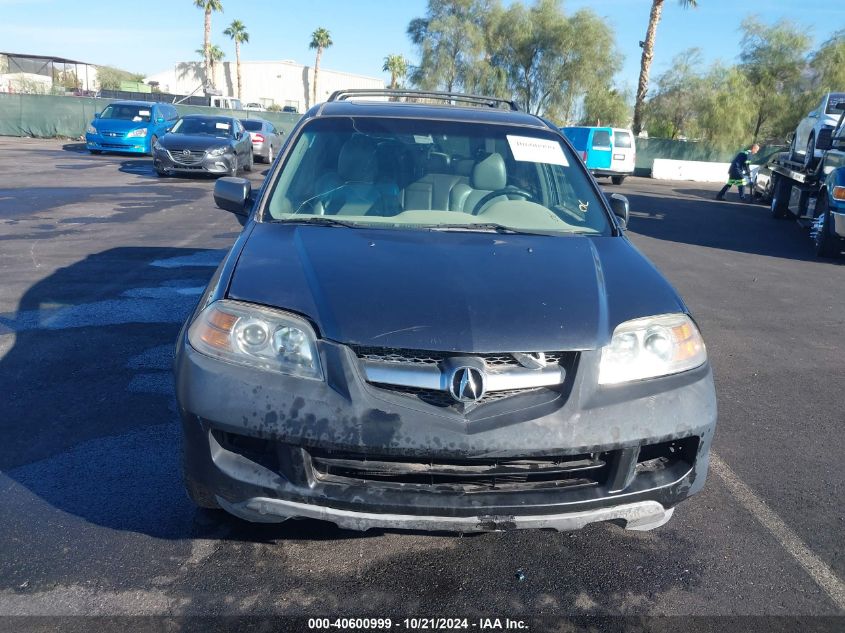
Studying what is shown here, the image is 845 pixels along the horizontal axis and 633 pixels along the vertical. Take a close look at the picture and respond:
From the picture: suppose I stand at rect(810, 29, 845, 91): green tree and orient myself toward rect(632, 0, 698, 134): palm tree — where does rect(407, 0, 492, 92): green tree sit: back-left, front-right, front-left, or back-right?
front-right

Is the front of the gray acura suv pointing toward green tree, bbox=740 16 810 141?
no

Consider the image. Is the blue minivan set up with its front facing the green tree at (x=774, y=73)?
no

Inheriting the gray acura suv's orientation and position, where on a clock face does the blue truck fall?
The blue truck is roughly at 7 o'clock from the gray acura suv.

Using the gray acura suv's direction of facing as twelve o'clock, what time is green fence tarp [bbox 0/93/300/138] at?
The green fence tarp is roughly at 5 o'clock from the gray acura suv.

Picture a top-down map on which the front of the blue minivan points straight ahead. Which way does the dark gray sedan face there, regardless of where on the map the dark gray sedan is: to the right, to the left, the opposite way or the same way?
the same way

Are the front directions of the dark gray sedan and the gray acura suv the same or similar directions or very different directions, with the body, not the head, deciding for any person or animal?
same or similar directions

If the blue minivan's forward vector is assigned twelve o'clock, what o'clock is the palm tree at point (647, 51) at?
The palm tree is roughly at 7 o'clock from the blue minivan.

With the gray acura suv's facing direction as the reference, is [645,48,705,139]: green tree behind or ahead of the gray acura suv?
behind

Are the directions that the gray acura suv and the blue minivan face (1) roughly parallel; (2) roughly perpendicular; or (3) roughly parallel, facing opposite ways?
roughly parallel

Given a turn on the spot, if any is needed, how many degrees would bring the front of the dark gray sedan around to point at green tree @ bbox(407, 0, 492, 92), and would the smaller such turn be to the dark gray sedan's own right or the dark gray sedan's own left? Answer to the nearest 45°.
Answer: approximately 180°

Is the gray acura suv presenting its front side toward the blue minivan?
no

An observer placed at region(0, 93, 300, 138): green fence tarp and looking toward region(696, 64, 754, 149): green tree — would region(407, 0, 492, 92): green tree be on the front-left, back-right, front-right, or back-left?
front-left

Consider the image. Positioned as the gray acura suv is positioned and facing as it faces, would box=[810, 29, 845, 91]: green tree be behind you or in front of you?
behind

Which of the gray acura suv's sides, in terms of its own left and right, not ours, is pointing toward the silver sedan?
back

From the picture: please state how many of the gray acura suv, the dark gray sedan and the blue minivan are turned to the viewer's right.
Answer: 0

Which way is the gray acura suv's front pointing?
toward the camera

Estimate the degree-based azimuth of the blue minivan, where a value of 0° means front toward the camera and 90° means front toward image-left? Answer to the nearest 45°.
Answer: approximately 45°

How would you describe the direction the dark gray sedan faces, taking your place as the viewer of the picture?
facing the viewer and to the left of the viewer

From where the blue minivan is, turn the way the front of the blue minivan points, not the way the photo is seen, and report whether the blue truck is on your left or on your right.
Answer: on your left

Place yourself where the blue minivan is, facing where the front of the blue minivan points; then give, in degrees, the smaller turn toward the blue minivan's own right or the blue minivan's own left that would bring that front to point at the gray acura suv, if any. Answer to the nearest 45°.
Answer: approximately 45° to the blue minivan's own left
